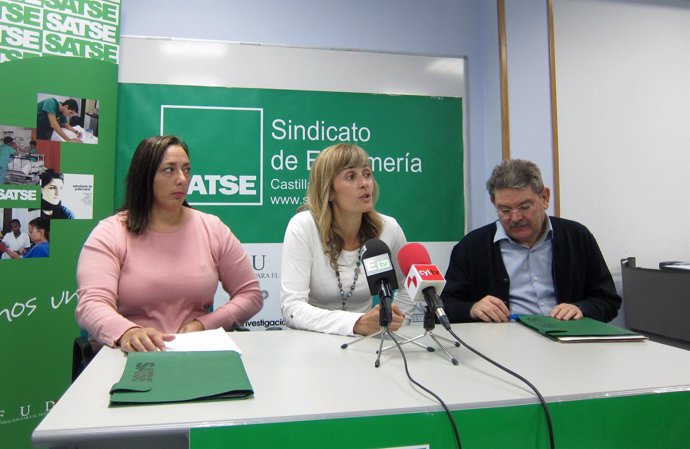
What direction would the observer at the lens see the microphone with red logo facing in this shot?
facing away from the viewer and to the left of the viewer

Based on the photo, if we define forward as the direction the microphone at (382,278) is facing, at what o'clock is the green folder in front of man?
The green folder in front of man is roughly at 2 o'clock from the microphone.

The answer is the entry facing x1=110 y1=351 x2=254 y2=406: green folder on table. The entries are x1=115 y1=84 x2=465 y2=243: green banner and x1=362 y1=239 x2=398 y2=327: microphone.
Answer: the green banner

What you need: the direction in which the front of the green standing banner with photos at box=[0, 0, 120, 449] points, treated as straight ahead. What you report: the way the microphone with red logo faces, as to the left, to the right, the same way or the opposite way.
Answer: the opposite way

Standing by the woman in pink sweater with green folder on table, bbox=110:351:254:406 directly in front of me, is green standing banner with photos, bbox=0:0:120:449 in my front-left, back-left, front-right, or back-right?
back-right

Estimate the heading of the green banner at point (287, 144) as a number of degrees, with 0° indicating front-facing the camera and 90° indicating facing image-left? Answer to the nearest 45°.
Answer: approximately 0°

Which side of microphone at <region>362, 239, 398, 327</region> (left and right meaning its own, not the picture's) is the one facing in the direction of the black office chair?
left

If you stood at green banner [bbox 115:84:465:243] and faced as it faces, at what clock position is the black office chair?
The black office chair is roughly at 1 o'clock from the green banner.

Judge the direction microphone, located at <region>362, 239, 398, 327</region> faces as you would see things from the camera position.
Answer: facing away from the viewer
